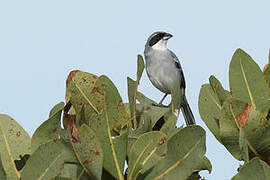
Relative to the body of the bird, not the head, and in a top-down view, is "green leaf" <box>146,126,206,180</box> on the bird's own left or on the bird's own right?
on the bird's own left

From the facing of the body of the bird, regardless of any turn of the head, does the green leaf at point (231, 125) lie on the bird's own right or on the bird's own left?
on the bird's own left

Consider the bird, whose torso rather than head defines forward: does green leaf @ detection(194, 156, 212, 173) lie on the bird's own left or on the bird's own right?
on the bird's own left

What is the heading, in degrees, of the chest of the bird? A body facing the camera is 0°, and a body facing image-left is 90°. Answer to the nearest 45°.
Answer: approximately 45°
